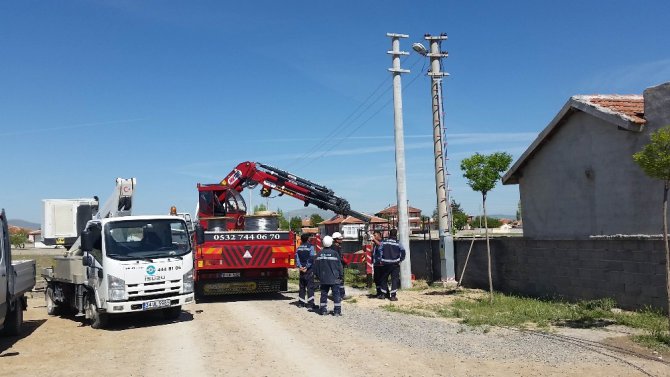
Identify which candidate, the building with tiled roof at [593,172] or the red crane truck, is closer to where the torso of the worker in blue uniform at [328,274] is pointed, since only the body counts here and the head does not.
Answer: the red crane truck

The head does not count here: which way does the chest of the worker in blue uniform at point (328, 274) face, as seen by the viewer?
away from the camera

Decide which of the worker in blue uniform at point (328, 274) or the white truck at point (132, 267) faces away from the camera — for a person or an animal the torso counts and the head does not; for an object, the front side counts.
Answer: the worker in blue uniform

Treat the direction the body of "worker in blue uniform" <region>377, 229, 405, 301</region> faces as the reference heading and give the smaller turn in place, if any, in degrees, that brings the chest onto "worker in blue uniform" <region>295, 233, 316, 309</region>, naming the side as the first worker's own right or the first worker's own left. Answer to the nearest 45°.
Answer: approximately 135° to the first worker's own left

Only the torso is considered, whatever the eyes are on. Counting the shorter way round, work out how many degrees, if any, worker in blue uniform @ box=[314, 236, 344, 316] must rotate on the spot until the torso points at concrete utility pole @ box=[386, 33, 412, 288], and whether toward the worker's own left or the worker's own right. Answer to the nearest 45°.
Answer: approximately 45° to the worker's own right

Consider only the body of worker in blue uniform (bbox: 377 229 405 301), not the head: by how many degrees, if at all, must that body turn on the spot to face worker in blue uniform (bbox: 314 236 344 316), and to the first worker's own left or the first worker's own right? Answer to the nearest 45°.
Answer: approximately 135° to the first worker's own left

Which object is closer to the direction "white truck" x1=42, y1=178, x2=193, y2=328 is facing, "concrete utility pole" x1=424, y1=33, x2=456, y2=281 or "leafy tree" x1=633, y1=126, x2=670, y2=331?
the leafy tree

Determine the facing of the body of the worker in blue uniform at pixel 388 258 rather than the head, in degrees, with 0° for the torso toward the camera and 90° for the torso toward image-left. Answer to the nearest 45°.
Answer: approximately 180°

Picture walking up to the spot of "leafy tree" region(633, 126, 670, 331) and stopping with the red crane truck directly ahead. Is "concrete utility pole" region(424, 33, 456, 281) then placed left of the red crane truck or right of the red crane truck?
right

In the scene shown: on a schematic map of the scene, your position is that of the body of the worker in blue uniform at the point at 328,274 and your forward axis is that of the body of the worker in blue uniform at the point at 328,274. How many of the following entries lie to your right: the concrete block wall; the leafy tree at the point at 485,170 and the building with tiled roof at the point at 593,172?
3
